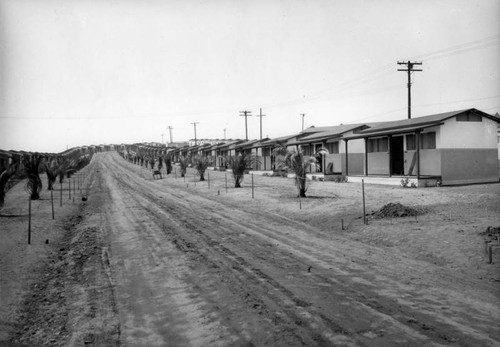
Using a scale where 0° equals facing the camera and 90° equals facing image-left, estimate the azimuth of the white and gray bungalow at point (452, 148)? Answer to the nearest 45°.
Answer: approximately 45°

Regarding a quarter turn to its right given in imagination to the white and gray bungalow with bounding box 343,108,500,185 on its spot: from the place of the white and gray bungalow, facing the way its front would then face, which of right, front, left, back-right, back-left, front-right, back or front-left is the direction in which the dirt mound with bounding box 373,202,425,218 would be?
back-left
